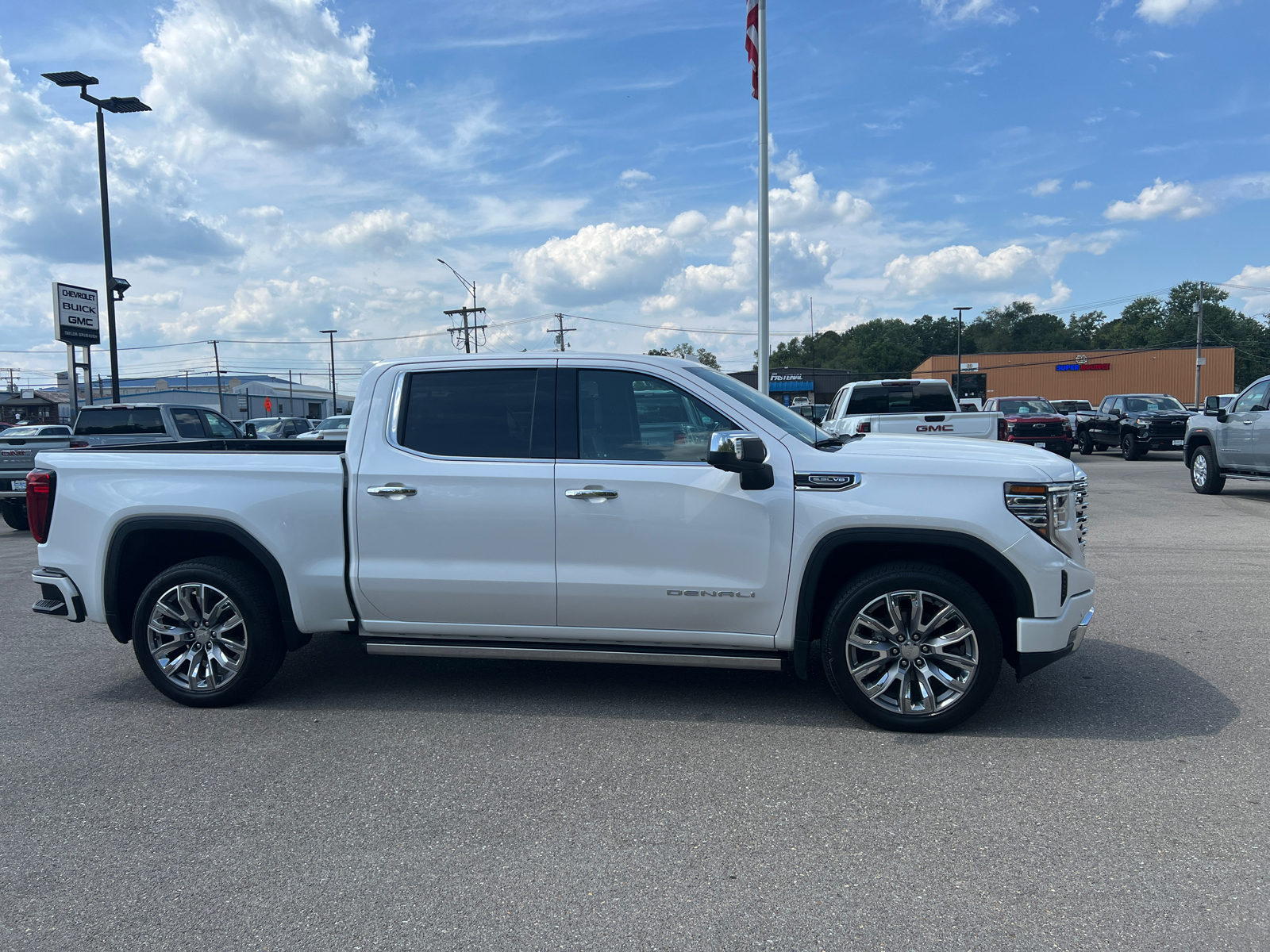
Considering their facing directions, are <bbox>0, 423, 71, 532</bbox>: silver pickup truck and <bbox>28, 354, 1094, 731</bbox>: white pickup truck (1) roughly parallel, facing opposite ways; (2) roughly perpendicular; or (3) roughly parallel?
roughly perpendicular

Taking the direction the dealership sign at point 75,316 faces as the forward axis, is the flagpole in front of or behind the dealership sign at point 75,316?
in front

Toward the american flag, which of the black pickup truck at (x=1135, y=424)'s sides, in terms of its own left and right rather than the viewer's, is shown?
right

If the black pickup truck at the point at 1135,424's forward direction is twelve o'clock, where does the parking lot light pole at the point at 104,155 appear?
The parking lot light pole is roughly at 3 o'clock from the black pickup truck.

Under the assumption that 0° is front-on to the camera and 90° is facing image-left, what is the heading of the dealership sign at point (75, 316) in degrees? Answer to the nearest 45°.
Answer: approximately 315°

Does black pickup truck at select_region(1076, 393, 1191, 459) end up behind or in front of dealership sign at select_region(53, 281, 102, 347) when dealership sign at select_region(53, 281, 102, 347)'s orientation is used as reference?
in front

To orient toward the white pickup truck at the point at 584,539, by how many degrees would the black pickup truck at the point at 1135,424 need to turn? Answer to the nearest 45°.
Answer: approximately 45° to its right

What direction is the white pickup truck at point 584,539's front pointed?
to the viewer's right

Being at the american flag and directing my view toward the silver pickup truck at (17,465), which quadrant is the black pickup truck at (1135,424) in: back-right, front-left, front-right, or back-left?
back-right

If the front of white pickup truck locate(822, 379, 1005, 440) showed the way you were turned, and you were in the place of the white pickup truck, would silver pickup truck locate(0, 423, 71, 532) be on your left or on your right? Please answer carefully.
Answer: on your left

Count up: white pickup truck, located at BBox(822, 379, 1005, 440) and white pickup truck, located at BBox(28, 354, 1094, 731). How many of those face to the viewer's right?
1

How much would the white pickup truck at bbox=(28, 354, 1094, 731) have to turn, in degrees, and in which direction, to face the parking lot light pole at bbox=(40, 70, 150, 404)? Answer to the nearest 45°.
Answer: approximately 135° to its left
